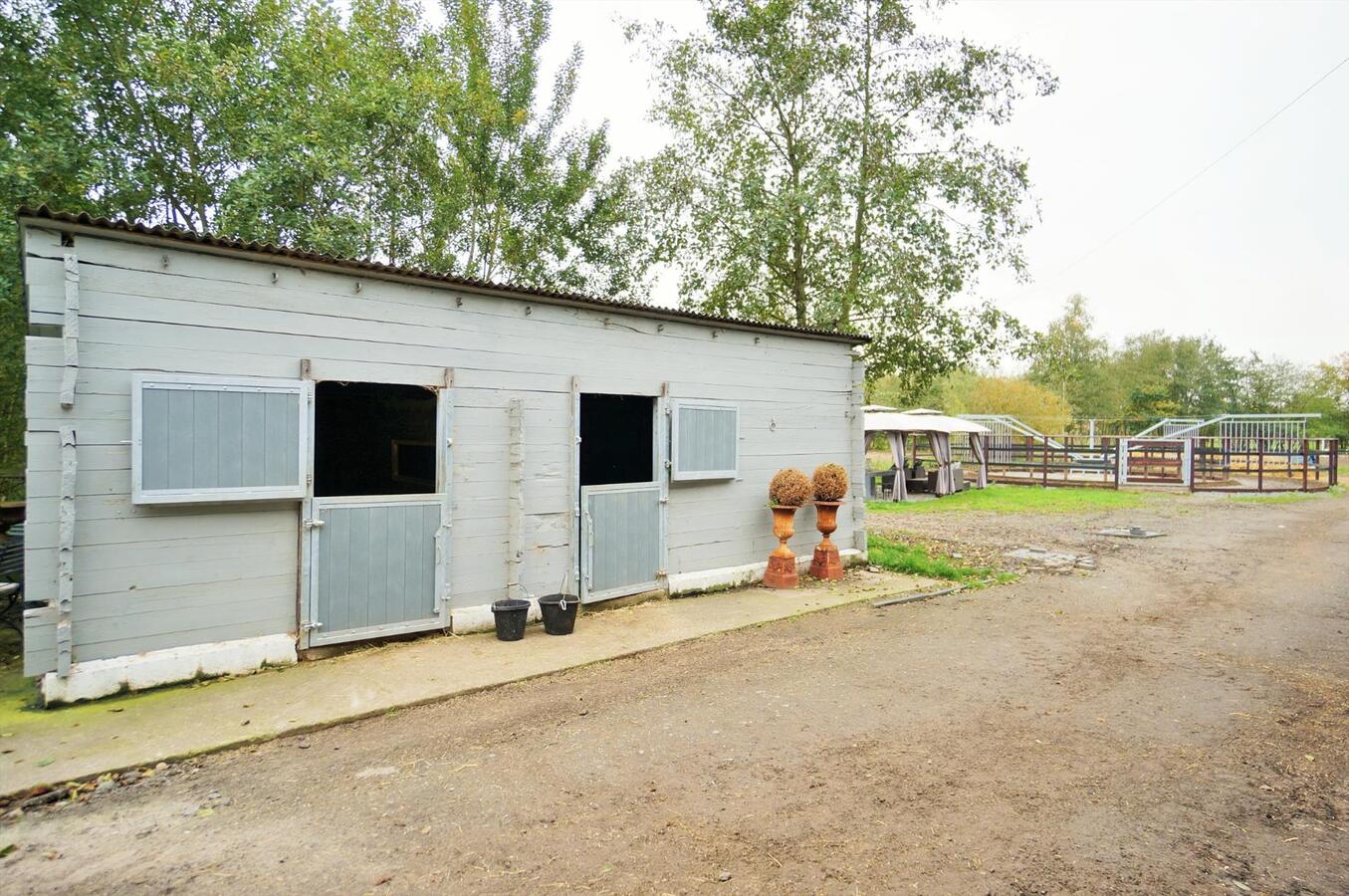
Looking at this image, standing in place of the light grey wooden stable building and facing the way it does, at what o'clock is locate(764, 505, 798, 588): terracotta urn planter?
The terracotta urn planter is roughly at 10 o'clock from the light grey wooden stable building.

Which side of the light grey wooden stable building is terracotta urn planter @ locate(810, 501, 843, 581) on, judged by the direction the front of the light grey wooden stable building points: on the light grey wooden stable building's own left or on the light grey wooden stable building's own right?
on the light grey wooden stable building's own left

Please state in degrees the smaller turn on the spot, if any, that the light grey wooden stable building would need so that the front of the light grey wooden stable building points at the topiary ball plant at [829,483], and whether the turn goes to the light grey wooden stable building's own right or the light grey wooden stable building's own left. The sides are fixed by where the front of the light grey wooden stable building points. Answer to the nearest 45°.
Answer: approximately 45° to the light grey wooden stable building's own left

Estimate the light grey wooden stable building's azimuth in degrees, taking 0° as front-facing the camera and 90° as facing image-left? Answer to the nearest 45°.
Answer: approximately 315°

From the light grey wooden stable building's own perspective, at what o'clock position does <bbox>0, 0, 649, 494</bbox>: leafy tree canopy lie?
The leafy tree canopy is roughly at 7 o'clock from the light grey wooden stable building.

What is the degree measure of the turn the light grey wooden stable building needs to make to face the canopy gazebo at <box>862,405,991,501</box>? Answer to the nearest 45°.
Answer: approximately 90° to its left

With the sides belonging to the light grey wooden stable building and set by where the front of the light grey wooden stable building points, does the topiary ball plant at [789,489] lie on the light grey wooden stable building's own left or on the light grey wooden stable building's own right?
on the light grey wooden stable building's own left

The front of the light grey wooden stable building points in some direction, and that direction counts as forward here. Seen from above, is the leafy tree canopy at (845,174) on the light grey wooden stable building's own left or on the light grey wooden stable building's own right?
on the light grey wooden stable building's own left

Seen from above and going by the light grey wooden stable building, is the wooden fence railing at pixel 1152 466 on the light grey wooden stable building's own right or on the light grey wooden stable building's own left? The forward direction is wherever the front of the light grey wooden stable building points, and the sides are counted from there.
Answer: on the light grey wooden stable building's own left
